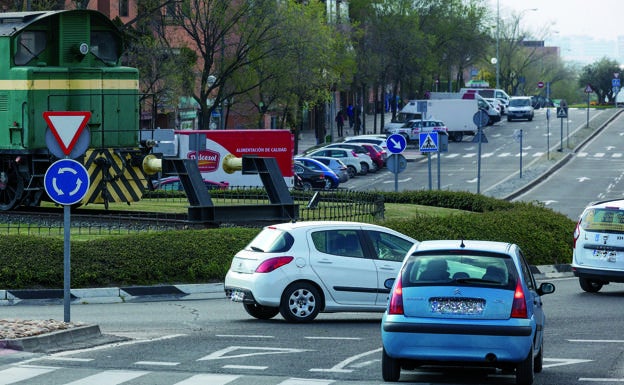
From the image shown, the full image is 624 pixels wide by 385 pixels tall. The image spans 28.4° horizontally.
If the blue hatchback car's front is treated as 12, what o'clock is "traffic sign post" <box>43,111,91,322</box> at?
The traffic sign post is roughly at 10 o'clock from the blue hatchback car.

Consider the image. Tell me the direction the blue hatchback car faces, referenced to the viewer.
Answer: facing away from the viewer

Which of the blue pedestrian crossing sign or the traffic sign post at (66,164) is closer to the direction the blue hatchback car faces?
the blue pedestrian crossing sign

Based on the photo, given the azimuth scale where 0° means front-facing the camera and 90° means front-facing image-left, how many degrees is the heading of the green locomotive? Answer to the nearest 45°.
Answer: approximately 315°

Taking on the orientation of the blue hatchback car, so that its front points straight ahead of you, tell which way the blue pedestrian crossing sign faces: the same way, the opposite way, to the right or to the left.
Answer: the opposite way

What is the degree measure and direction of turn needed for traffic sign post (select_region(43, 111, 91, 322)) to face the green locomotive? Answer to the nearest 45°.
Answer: approximately 180°

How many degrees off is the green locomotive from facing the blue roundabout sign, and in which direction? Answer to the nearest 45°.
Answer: approximately 45° to its right

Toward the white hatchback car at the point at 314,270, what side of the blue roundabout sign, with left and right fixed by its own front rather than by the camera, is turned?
left

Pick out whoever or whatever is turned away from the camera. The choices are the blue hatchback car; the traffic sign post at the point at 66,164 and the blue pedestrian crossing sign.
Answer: the blue hatchback car

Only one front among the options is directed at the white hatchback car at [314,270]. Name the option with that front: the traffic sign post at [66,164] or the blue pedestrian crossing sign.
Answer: the blue pedestrian crossing sign

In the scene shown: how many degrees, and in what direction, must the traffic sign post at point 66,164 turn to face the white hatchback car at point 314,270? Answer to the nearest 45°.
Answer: approximately 90° to its left

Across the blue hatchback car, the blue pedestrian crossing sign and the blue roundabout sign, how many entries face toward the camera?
2

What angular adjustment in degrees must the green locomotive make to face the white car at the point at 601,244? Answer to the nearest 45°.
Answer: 0° — it already faces it
